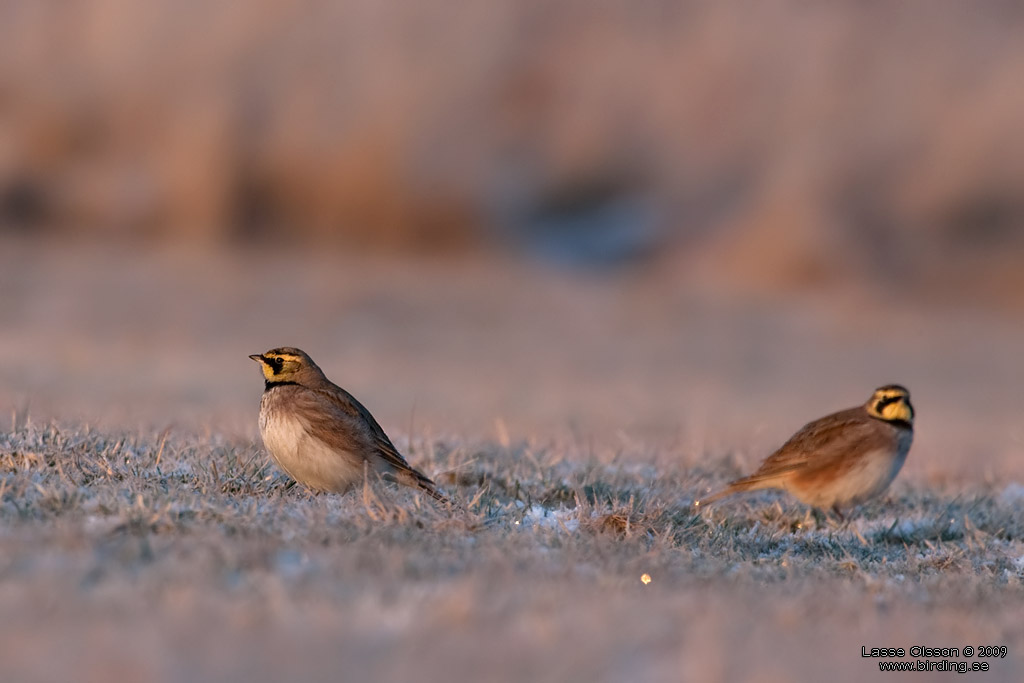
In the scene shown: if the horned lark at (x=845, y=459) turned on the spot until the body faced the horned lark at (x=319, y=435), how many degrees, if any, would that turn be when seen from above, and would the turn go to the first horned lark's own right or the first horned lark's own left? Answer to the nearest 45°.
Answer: approximately 135° to the first horned lark's own right

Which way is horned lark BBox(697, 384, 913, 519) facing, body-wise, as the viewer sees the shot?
to the viewer's right

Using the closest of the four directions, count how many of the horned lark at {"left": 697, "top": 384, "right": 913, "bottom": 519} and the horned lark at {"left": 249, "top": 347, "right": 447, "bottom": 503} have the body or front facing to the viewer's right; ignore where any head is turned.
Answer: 1

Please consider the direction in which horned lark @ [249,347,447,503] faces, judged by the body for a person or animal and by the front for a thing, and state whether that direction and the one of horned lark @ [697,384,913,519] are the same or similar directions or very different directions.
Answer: very different directions

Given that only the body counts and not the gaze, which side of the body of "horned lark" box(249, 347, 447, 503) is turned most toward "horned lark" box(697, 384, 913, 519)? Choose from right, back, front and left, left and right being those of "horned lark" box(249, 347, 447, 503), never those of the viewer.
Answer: back

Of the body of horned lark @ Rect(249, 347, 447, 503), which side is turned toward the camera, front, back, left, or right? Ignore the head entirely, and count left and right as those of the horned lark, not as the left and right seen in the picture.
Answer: left

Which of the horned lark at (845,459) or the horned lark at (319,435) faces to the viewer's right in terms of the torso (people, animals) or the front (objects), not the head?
the horned lark at (845,459)
